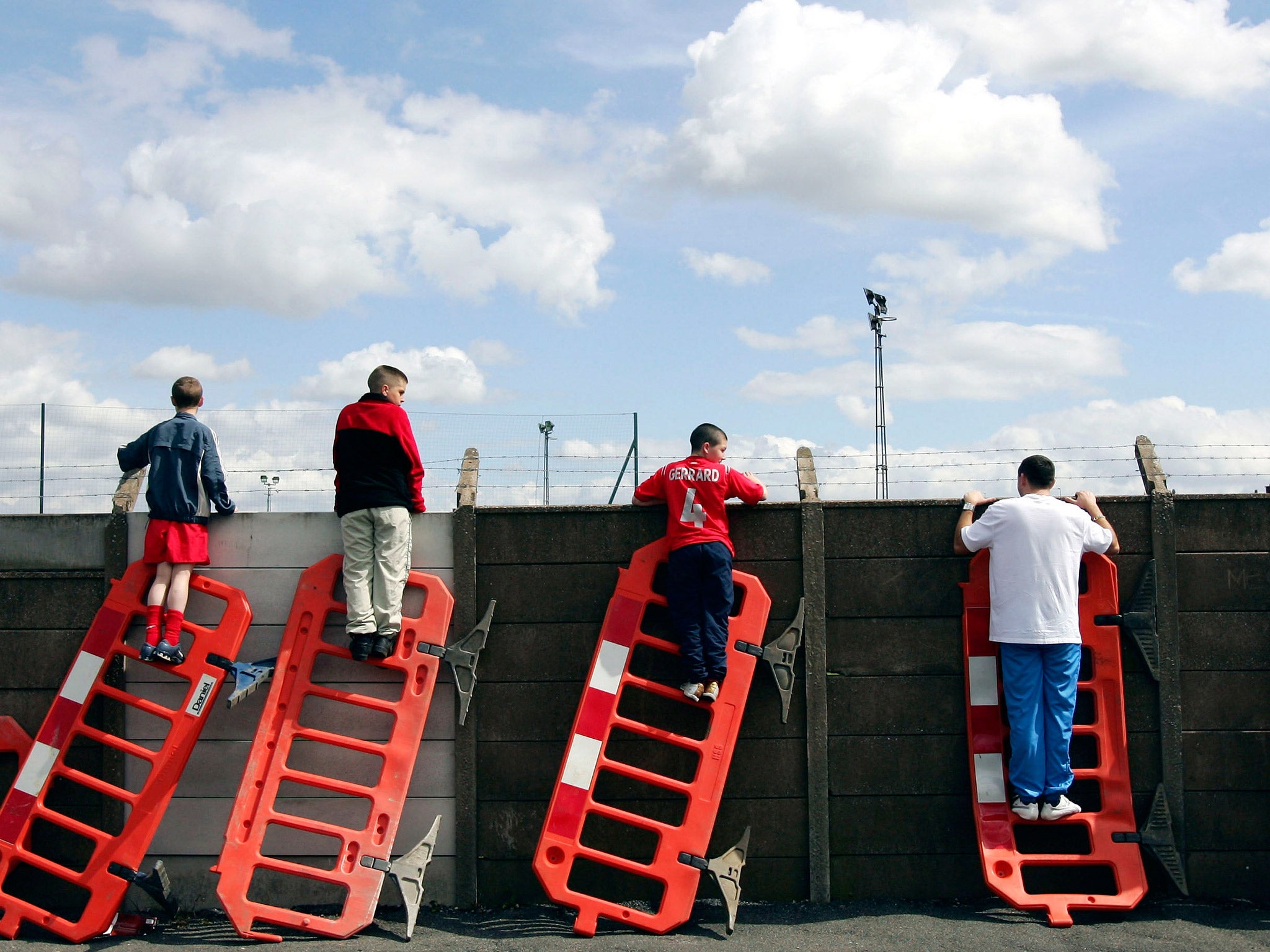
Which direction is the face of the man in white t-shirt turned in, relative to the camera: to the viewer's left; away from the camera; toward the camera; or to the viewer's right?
away from the camera

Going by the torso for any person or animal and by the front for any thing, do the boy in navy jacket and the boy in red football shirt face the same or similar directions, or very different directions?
same or similar directions

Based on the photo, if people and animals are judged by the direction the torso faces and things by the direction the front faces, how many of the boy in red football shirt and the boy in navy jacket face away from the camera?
2

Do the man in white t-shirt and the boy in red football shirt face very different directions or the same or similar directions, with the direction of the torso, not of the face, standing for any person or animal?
same or similar directions

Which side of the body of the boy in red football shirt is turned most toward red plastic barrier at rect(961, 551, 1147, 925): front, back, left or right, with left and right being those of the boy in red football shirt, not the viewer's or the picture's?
right

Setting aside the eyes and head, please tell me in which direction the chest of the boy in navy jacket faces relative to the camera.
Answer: away from the camera

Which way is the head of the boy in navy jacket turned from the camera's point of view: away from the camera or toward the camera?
away from the camera

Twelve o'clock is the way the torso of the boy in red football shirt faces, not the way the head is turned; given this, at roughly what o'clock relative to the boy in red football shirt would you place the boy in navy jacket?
The boy in navy jacket is roughly at 9 o'clock from the boy in red football shirt.

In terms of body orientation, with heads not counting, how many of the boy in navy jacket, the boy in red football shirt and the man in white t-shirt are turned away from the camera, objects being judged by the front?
3

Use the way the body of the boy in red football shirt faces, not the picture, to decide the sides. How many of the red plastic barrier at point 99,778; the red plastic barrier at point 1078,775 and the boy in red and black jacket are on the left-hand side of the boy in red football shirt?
2

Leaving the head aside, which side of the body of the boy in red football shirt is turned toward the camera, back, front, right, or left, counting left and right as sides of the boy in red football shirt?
back

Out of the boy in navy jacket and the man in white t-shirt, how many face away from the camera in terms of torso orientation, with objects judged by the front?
2

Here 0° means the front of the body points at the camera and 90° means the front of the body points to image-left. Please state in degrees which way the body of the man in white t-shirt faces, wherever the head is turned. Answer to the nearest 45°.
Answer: approximately 180°
